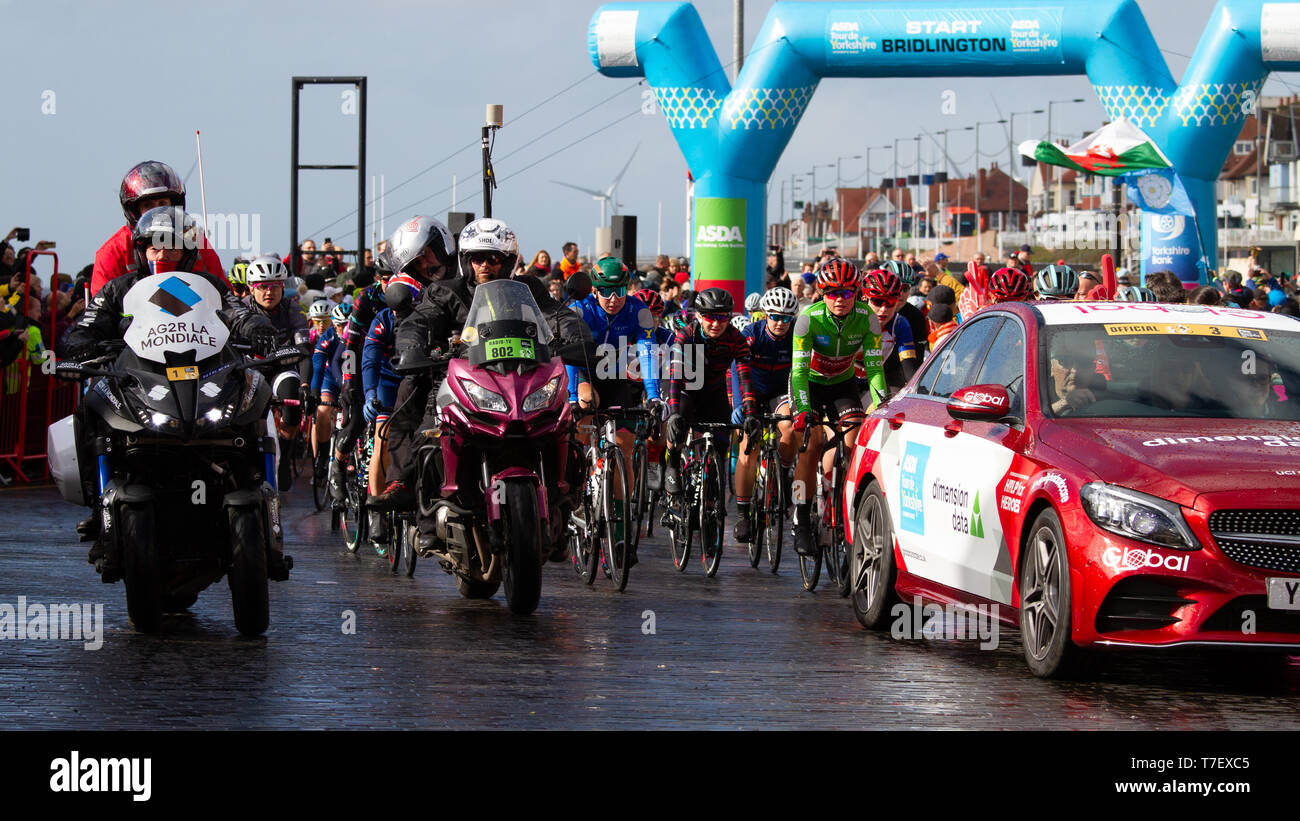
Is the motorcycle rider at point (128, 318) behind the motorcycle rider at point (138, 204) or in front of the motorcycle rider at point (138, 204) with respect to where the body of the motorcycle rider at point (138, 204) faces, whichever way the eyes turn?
in front

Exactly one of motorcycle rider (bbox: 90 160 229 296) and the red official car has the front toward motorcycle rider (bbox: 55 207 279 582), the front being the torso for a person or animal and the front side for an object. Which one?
motorcycle rider (bbox: 90 160 229 296)

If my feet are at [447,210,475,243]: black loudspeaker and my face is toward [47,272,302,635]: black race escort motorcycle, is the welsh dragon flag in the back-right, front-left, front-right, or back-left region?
back-left

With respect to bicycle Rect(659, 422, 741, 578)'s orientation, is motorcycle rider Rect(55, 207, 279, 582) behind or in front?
in front

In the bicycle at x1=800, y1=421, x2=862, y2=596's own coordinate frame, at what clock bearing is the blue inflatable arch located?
The blue inflatable arch is roughly at 6 o'clock from the bicycle.

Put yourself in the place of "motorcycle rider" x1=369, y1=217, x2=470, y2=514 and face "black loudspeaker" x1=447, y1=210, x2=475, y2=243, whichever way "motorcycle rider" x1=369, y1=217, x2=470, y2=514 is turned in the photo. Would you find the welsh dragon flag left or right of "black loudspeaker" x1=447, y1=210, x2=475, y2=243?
right

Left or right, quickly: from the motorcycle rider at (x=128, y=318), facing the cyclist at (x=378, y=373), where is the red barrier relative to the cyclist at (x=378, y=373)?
left

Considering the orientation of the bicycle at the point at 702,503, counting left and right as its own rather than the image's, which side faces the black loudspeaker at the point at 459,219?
back
